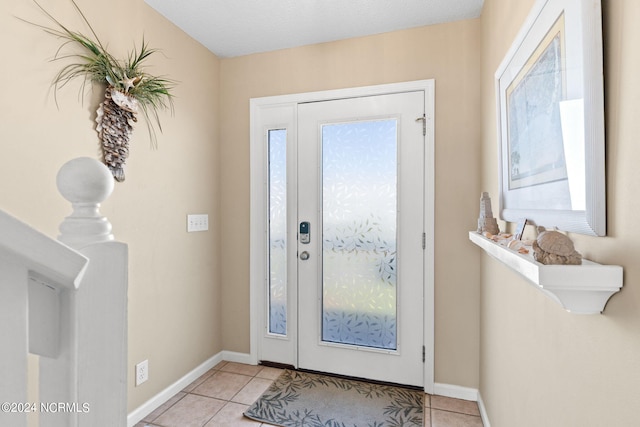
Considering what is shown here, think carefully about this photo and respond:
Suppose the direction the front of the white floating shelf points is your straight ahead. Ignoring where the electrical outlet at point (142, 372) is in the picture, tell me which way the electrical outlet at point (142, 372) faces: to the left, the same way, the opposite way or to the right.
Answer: the opposite way

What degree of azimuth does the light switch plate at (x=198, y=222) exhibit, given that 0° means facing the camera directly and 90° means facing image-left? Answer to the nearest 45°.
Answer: approximately 315°

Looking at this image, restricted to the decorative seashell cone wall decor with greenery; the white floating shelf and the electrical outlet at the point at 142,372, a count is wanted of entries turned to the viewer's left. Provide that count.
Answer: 1

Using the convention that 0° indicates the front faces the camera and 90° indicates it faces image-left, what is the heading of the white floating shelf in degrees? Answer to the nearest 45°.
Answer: approximately 90°

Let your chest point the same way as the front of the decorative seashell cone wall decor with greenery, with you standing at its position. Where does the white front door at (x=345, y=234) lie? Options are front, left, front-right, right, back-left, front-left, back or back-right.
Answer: front-left

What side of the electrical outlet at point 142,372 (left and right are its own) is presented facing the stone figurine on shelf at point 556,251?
front

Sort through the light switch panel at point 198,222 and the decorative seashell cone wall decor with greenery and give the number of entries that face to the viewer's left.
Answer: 0

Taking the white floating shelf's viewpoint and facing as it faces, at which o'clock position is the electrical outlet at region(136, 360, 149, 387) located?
The electrical outlet is roughly at 12 o'clock from the white floating shelf.

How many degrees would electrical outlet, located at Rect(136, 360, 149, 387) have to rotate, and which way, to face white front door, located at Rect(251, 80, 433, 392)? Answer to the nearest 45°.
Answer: approximately 45° to its left

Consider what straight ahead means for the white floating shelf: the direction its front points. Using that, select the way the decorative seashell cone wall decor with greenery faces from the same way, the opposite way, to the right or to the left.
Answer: the opposite way
